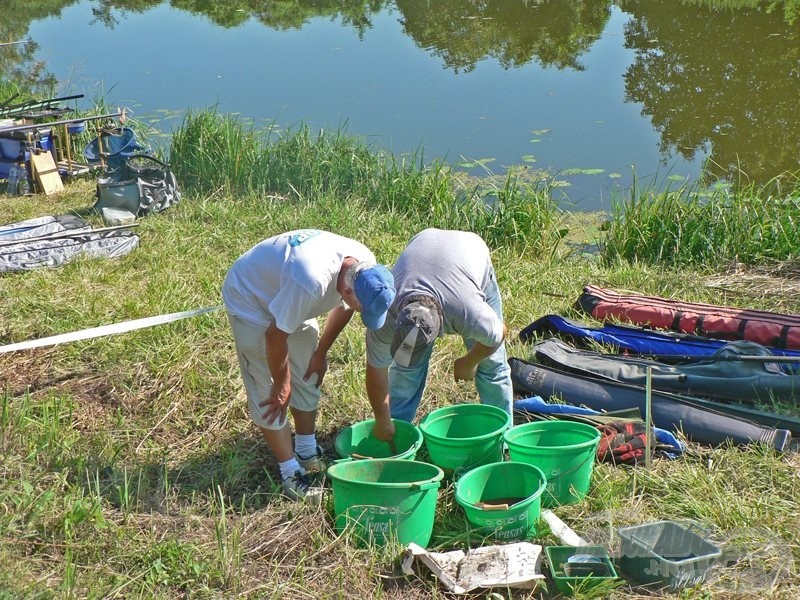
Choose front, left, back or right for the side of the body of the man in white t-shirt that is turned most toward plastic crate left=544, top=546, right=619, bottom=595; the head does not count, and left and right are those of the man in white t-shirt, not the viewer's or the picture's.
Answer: front

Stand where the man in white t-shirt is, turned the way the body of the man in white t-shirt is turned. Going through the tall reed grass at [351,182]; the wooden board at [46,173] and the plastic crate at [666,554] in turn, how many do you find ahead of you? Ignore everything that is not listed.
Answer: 1

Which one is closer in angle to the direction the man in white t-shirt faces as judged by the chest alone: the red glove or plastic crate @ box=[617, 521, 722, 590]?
the plastic crate

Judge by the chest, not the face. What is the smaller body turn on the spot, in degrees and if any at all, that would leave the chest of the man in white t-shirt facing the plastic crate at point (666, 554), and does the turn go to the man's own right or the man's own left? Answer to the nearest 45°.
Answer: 0° — they already face it

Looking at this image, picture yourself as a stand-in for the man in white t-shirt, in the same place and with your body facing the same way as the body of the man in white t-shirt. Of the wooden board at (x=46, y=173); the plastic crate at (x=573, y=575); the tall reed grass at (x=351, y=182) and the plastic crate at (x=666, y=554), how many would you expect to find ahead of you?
2

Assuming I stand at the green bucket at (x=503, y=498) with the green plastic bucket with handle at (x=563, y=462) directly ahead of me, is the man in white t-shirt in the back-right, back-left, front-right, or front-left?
back-left

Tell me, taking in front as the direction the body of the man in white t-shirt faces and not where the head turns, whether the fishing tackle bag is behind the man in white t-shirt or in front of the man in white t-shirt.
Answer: behind

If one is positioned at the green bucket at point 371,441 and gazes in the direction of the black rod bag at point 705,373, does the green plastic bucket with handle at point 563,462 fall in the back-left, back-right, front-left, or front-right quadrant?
front-right

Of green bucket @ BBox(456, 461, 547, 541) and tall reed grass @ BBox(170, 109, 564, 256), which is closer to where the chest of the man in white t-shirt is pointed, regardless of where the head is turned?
the green bucket

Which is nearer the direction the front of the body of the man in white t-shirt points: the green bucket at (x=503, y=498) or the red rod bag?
the green bucket

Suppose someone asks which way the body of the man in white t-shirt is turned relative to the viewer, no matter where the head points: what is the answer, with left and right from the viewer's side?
facing the viewer and to the right of the viewer

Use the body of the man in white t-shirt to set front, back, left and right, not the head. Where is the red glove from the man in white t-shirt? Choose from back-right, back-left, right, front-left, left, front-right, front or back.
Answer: front-left

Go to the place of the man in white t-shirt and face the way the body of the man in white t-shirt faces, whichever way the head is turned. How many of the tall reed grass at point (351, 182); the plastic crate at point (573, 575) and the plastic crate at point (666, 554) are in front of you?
2

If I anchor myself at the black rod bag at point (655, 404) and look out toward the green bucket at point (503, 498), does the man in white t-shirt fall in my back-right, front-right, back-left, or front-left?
front-right

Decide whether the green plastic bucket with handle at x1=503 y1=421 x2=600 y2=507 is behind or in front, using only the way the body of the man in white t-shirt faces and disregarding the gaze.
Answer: in front
